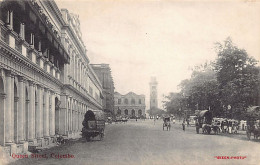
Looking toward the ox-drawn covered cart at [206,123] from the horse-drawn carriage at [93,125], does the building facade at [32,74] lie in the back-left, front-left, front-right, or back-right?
back-right

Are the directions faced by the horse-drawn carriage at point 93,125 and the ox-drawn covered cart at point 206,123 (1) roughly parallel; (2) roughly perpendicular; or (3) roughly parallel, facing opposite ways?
roughly perpendicular

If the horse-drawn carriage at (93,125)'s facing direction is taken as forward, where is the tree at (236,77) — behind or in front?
in front

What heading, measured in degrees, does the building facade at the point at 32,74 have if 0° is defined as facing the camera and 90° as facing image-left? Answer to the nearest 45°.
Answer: approximately 315°

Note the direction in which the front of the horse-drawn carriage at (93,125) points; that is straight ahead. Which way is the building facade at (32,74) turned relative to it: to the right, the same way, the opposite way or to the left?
to the right
